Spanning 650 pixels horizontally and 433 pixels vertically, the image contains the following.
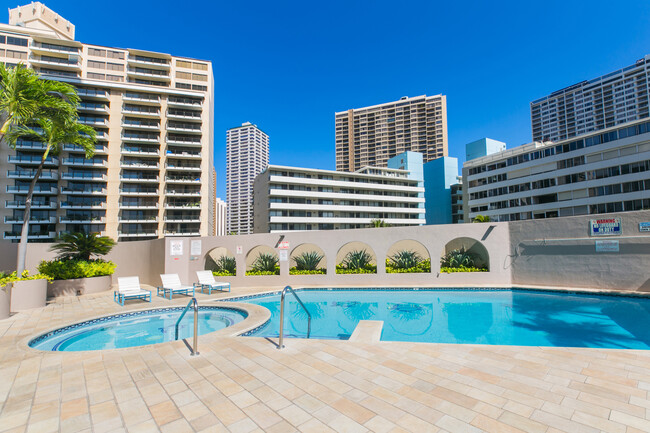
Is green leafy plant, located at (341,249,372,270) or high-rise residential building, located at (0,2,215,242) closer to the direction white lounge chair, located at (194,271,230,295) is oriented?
the green leafy plant

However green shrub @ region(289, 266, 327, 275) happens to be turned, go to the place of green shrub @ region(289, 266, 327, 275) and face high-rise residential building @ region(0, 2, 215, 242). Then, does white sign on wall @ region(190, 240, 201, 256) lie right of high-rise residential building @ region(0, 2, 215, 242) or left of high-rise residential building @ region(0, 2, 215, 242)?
left

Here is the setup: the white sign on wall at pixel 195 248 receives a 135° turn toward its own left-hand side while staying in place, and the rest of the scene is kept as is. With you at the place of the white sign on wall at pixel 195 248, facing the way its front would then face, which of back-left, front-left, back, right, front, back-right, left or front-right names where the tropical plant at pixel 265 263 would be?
front-right

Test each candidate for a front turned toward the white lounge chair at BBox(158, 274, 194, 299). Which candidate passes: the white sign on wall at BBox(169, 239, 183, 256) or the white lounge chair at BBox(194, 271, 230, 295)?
the white sign on wall

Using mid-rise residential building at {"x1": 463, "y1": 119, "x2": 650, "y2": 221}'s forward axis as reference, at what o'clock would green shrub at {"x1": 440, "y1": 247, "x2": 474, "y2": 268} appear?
The green shrub is roughly at 11 o'clock from the mid-rise residential building.

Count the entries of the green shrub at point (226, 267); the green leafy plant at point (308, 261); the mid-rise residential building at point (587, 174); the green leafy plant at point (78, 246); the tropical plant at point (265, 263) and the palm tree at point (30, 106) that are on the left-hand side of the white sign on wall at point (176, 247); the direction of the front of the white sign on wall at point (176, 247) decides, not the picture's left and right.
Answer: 4

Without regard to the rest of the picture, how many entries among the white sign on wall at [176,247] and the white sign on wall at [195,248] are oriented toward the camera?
2

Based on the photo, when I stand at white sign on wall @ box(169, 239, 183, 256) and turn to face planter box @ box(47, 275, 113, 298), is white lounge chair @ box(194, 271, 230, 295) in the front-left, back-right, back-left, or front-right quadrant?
back-left

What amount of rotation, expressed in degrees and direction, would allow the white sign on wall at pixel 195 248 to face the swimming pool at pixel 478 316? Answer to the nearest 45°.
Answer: approximately 45° to its left

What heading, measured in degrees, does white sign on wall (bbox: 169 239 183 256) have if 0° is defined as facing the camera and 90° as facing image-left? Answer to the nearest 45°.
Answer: approximately 0°

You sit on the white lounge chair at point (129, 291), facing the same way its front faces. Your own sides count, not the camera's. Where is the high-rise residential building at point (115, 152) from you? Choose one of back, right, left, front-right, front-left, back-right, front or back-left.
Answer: back-left
